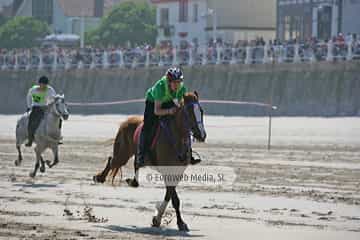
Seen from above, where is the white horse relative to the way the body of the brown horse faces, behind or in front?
behind

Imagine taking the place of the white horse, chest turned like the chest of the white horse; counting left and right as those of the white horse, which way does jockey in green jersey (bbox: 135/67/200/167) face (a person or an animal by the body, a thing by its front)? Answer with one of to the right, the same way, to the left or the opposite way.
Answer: the same way

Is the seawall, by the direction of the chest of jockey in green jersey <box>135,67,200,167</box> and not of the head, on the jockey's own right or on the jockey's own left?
on the jockey's own left

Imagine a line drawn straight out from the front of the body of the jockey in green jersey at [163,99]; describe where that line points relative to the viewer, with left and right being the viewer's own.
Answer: facing the viewer and to the right of the viewer

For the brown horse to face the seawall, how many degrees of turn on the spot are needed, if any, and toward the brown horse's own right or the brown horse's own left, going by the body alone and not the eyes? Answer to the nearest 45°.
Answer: approximately 135° to the brown horse's own left

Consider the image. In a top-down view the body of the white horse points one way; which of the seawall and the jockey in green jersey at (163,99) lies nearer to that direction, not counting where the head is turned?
the jockey in green jersey

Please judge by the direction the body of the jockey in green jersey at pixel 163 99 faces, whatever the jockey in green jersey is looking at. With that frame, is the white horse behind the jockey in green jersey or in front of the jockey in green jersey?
behind

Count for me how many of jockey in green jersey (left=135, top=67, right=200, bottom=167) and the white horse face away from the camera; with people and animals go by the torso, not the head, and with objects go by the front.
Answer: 0

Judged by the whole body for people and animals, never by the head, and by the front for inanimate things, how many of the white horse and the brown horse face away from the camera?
0

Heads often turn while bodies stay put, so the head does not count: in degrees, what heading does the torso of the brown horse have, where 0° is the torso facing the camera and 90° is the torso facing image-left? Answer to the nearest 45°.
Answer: approximately 315°
